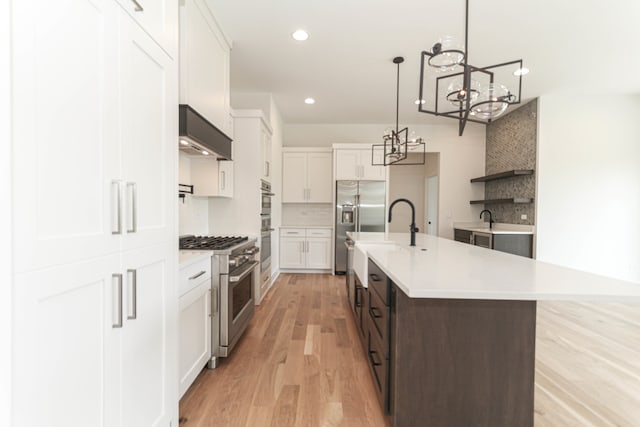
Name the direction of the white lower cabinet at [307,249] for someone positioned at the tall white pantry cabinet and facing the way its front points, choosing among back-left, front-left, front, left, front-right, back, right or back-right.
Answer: left

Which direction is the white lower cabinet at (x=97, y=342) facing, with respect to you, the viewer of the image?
facing the viewer and to the right of the viewer

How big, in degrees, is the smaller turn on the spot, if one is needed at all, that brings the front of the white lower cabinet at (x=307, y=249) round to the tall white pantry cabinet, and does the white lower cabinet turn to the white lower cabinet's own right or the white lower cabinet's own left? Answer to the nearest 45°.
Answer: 0° — it already faces it

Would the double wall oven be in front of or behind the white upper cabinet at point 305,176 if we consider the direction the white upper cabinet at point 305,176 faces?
in front

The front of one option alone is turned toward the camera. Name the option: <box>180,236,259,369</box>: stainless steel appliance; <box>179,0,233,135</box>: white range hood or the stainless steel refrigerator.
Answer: the stainless steel refrigerator

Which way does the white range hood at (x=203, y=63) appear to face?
to the viewer's right

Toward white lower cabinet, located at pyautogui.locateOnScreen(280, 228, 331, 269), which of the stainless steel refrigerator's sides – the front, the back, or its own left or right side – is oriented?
right

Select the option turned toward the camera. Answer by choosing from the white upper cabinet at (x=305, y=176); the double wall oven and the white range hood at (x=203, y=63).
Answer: the white upper cabinet at (x=305, y=176)

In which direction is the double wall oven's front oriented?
to the viewer's right

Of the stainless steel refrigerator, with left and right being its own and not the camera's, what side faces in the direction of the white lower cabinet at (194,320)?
front

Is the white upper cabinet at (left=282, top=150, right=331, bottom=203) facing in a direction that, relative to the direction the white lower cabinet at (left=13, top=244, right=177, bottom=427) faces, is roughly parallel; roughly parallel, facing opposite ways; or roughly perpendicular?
roughly perpendicular
